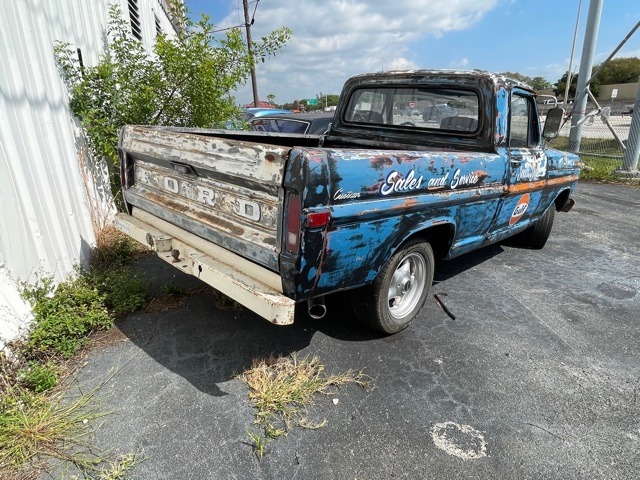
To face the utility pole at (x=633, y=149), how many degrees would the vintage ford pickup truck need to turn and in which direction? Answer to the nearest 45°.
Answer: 0° — it already faces it

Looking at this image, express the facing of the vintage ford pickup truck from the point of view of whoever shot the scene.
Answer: facing away from the viewer and to the right of the viewer

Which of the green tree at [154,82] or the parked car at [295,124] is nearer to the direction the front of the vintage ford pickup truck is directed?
the parked car

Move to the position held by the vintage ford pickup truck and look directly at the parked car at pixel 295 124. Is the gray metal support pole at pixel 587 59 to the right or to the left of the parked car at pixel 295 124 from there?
right

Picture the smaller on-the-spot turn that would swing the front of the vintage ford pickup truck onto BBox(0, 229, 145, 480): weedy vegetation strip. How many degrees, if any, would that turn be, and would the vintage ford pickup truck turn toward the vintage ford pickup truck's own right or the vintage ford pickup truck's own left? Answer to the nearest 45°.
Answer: approximately 180°

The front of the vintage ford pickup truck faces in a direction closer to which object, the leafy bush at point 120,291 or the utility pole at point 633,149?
the utility pole

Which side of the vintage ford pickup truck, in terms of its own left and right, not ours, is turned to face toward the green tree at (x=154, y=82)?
left

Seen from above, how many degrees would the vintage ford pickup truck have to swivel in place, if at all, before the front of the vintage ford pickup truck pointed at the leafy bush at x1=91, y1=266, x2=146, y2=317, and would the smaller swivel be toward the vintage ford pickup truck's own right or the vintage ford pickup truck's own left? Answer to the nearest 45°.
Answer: approximately 135° to the vintage ford pickup truck's own left

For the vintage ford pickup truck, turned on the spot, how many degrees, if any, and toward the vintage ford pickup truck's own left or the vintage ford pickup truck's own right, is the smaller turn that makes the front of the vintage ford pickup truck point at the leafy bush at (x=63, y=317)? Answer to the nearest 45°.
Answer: approximately 135° to the vintage ford pickup truck's own left

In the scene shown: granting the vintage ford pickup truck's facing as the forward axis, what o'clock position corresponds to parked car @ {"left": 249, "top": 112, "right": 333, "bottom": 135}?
The parked car is roughly at 10 o'clock from the vintage ford pickup truck.

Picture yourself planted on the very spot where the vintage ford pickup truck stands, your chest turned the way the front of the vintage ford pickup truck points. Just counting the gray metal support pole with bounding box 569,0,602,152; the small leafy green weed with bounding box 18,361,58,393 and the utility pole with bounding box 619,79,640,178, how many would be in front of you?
2

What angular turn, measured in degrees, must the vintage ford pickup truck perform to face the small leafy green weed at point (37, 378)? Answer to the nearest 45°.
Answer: approximately 180°

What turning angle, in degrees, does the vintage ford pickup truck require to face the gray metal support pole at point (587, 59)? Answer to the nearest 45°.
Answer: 0° — it already faces it
